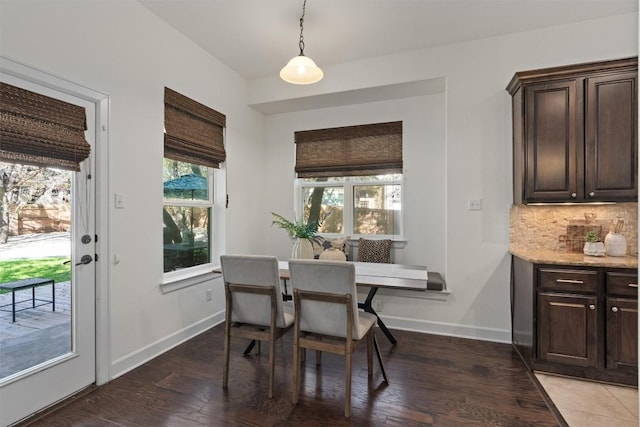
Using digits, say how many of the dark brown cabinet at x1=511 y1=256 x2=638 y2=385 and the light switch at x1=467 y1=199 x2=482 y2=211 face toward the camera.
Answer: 2

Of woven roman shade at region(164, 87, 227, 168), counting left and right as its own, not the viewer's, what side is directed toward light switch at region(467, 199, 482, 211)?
front

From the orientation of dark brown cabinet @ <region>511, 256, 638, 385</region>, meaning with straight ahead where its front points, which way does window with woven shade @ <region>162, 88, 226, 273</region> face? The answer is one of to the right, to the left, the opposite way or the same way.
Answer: to the left

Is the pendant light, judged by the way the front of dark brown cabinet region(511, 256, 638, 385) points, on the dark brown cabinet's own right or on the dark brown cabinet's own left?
on the dark brown cabinet's own right

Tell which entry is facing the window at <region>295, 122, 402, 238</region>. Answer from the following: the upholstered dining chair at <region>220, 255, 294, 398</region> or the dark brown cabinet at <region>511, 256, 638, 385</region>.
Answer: the upholstered dining chair

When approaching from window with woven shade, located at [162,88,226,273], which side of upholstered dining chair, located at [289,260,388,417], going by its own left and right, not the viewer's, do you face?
left

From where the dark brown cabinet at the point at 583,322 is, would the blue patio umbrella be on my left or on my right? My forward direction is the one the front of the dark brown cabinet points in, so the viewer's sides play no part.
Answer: on my right

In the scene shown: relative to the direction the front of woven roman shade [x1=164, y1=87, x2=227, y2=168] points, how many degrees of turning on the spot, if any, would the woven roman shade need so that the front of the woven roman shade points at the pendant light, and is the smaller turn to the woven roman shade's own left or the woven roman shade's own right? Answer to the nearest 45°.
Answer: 0° — it already faces it

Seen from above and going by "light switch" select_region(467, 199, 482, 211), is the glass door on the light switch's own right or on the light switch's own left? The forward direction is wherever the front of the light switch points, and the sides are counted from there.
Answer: on the light switch's own right

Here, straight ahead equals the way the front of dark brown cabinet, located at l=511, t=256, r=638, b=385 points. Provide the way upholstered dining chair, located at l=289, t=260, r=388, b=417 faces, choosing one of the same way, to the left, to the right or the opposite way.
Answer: the opposite way

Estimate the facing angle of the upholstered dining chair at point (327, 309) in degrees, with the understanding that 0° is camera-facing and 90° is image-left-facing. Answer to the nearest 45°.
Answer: approximately 225°

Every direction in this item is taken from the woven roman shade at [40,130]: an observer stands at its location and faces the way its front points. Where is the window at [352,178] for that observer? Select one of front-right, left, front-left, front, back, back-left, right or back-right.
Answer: front-left

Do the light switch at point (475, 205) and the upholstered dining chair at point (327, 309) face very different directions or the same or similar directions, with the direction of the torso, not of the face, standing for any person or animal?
very different directions

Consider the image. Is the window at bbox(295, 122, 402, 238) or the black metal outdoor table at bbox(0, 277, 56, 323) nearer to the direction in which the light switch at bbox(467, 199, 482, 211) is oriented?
the black metal outdoor table

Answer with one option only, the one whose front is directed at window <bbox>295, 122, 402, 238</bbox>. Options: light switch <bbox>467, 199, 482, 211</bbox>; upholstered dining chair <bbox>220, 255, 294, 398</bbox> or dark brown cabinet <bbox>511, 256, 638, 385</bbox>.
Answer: the upholstered dining chair

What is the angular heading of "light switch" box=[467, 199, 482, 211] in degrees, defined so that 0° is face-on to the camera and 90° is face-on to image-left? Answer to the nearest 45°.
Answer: approximately 0°
